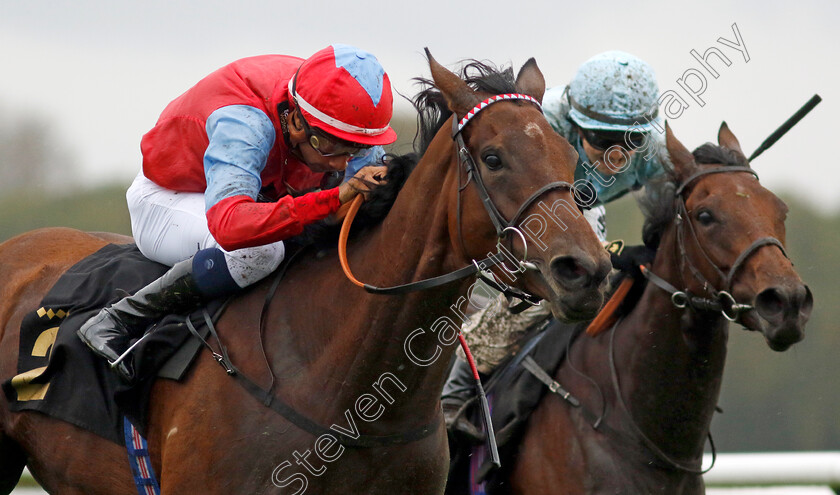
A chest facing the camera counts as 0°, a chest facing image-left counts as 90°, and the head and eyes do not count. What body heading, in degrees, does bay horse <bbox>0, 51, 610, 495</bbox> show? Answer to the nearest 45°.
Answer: approximately 315°

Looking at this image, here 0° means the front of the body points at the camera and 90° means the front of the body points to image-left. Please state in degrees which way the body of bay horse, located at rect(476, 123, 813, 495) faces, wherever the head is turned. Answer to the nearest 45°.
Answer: approximately 315°

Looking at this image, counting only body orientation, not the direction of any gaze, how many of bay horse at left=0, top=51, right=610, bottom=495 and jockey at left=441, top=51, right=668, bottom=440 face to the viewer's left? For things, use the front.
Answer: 0

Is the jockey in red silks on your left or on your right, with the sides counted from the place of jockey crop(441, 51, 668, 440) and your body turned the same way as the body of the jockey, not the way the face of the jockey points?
on your right

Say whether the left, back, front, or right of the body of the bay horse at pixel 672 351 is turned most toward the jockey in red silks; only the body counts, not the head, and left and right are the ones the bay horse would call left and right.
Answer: right

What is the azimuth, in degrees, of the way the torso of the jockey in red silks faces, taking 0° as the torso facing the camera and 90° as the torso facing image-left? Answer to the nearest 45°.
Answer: approximately 315°
